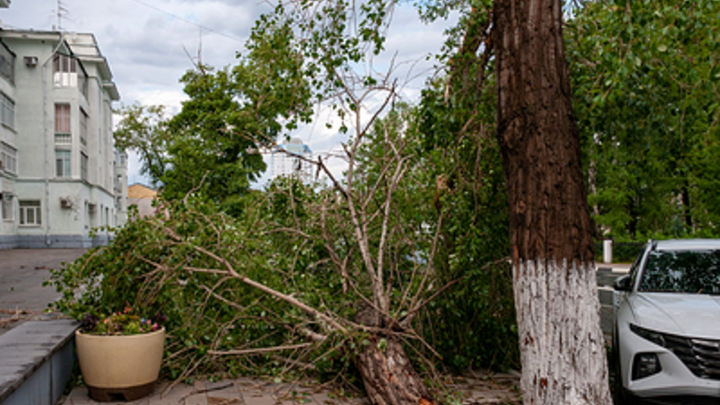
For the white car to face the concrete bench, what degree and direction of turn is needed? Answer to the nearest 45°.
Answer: approximately 45° to its right

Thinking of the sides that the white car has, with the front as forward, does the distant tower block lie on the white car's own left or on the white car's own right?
on the white car's own right

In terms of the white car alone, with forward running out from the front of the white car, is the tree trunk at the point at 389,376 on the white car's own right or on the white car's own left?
on the white car's own right

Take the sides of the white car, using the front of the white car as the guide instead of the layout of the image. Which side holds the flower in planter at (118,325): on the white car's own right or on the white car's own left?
on the white car's own right

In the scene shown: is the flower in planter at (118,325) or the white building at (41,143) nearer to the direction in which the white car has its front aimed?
the flower in planter

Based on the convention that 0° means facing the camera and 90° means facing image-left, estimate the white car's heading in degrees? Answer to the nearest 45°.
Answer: approximately 0°
